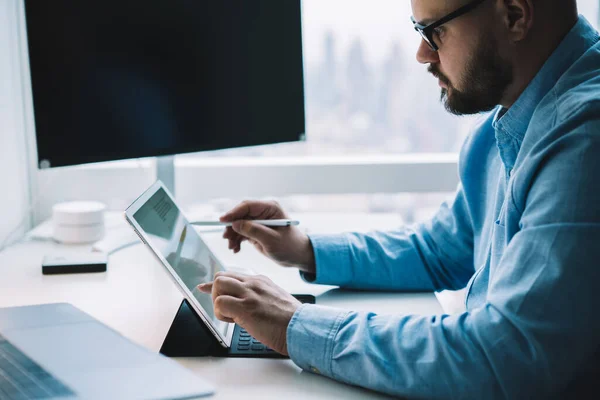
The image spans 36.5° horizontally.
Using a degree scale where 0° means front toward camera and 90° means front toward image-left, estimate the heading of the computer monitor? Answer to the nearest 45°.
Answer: approximately 315°

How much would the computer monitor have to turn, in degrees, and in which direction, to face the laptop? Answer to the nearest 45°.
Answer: approximately 45° to its right
